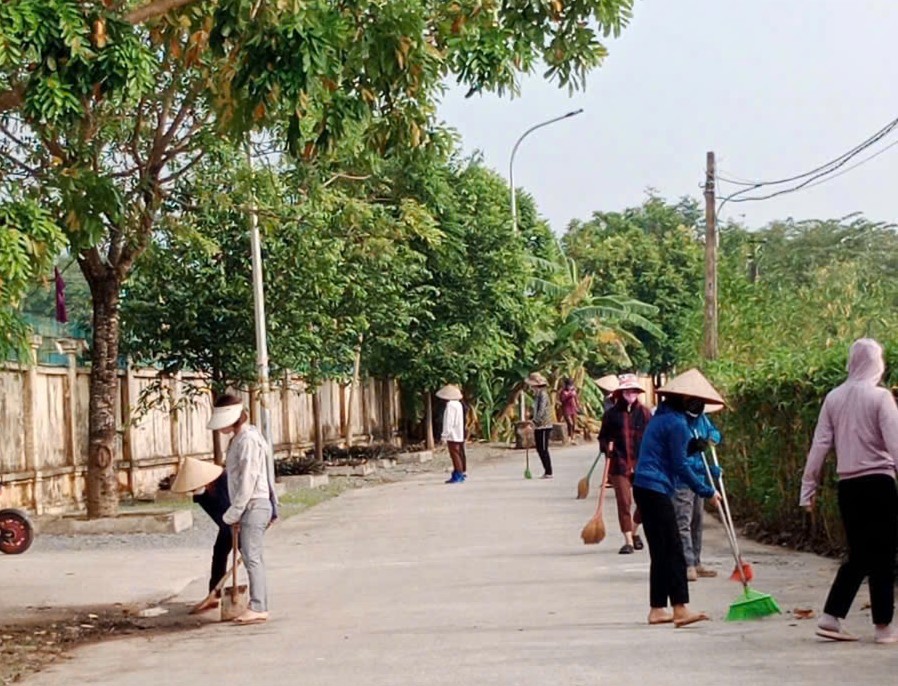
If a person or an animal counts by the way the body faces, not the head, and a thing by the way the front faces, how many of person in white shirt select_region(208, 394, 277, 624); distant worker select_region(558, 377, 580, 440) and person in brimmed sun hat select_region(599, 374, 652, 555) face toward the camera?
2

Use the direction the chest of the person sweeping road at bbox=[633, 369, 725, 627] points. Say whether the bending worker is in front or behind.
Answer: behind

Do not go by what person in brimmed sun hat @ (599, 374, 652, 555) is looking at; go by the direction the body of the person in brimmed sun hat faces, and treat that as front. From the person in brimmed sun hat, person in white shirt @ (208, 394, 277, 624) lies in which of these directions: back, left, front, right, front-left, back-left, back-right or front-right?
front-right

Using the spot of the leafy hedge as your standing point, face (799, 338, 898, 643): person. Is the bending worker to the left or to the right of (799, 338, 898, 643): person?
right

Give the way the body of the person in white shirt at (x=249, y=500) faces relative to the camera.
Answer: to the viewer's left
